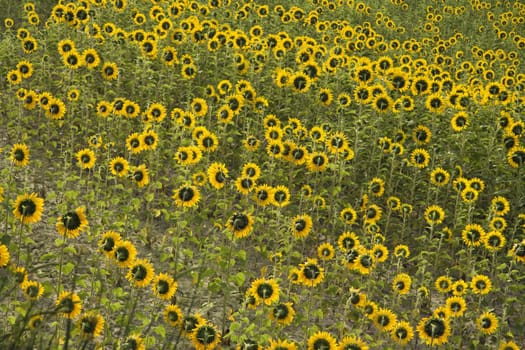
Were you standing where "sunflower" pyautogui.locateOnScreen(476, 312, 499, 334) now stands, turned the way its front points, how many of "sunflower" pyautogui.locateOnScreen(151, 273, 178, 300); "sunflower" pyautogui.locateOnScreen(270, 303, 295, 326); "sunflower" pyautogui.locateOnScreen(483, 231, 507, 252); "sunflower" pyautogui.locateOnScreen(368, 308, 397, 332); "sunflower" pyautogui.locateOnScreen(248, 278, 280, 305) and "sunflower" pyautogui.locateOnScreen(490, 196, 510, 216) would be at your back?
2

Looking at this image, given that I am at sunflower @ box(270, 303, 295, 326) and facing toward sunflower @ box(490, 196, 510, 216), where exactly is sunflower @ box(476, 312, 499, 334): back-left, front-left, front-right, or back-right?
front-right

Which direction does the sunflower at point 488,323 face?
toward the camera

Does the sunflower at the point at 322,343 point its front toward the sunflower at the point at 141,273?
no

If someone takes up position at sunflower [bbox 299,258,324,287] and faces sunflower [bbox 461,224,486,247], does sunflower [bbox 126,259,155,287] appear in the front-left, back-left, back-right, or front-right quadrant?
back-left

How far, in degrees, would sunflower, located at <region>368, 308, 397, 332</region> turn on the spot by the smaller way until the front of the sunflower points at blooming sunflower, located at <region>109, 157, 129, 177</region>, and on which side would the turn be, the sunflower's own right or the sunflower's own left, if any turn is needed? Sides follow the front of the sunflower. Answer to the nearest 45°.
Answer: approximately 90° to the sunflower's own right

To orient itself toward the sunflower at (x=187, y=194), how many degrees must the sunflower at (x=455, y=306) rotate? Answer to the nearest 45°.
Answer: approximately 90° to its right

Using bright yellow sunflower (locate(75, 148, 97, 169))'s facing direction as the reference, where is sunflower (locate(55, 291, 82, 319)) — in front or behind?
in front

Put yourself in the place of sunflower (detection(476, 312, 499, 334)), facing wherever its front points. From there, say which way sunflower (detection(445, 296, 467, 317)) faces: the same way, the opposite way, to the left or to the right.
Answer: the same way

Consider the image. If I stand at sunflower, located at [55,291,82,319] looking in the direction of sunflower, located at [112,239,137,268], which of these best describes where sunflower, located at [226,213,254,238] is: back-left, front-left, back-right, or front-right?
front-right

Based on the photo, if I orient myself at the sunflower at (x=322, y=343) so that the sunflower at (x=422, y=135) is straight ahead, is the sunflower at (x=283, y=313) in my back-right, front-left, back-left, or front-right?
front-left

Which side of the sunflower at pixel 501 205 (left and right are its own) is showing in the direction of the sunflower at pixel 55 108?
right

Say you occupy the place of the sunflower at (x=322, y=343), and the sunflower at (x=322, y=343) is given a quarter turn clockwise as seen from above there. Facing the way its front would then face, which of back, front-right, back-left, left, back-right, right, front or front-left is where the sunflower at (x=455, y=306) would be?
back-right

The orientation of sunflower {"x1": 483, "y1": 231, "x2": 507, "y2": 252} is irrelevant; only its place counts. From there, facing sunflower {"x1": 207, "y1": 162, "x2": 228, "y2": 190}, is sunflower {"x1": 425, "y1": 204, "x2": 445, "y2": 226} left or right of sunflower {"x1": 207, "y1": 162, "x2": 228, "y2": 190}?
right

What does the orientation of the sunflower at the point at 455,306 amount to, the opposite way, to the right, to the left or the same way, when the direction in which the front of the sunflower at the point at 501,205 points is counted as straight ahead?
the same way

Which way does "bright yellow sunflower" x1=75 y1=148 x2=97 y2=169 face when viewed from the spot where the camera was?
facing the viewer

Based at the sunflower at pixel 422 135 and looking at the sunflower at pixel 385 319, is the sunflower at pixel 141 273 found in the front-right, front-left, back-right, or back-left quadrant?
front-right

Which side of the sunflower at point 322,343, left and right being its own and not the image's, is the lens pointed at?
front
